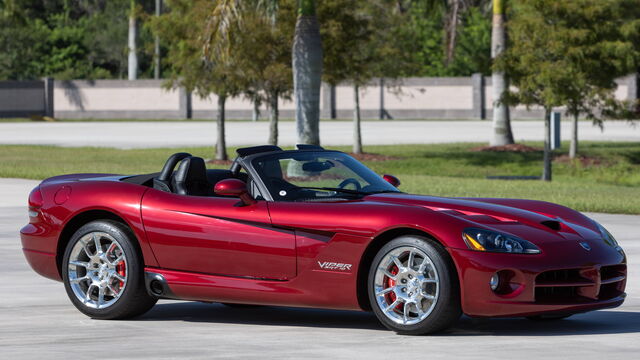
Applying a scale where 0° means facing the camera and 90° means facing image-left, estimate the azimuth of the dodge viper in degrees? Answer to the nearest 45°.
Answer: approximately 315°
